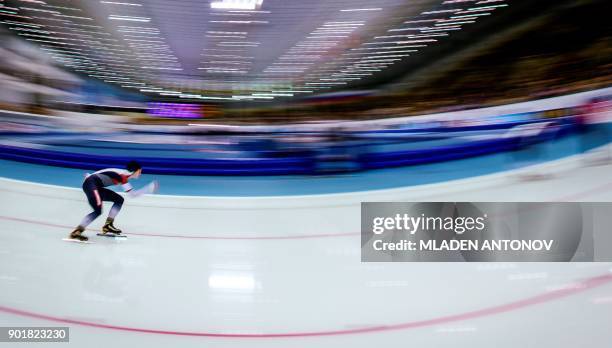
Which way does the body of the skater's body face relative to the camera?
to the viewer's right
